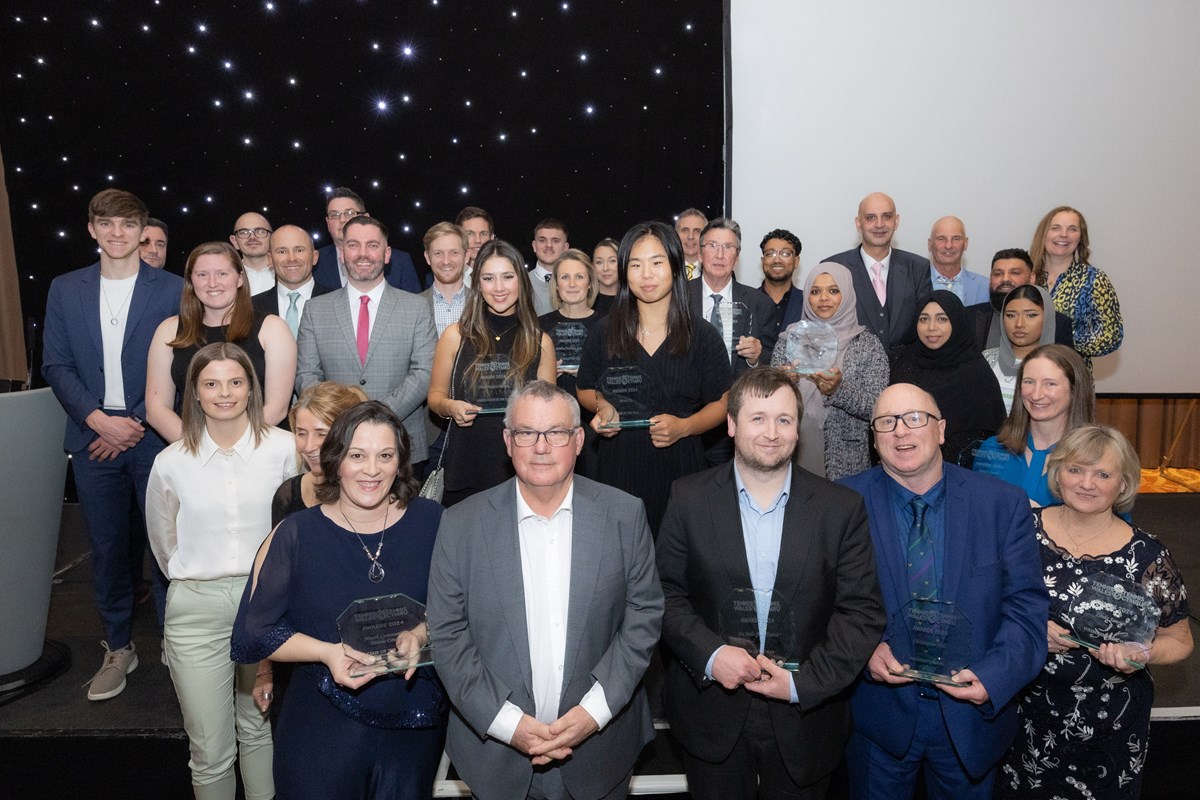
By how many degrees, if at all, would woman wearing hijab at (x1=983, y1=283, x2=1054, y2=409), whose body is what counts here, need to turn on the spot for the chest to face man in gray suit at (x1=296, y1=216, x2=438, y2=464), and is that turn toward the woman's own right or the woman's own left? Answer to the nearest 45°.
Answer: approximately 45° to the woman's own right

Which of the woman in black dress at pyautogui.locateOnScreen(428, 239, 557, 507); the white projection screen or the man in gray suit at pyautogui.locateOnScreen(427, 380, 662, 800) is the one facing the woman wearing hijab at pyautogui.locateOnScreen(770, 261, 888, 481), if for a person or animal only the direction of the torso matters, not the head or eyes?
the white projection screen

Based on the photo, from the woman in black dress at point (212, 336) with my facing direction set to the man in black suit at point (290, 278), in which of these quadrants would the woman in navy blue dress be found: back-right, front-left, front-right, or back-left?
back-right

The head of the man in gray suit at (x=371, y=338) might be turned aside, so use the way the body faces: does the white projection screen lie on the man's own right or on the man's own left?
on the man's own left

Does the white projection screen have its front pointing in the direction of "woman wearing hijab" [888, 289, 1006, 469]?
yes

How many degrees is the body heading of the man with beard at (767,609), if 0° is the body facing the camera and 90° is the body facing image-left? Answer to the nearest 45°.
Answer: approximately 0°

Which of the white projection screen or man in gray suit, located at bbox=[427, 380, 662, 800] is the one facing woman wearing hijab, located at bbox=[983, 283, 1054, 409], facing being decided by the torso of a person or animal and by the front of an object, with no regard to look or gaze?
the white projection screen

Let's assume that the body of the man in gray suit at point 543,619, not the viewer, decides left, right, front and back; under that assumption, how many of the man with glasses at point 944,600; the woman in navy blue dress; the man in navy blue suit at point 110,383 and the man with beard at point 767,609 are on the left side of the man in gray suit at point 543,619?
2

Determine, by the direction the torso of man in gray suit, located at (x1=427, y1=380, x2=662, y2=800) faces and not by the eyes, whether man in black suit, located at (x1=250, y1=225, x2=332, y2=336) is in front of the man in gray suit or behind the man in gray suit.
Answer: behind
